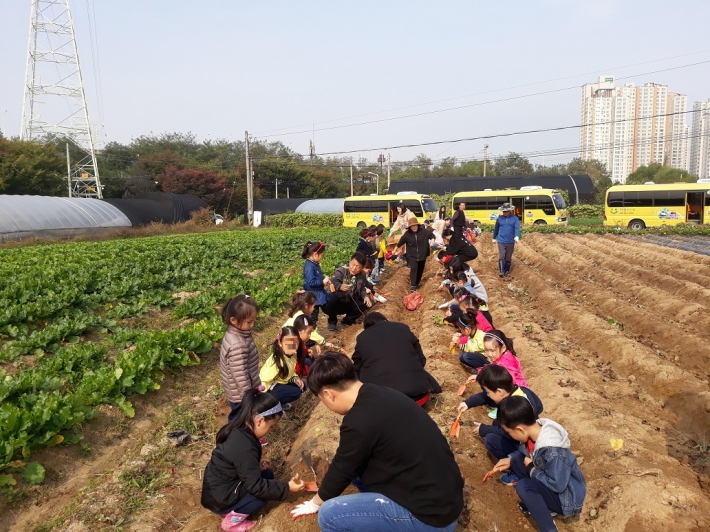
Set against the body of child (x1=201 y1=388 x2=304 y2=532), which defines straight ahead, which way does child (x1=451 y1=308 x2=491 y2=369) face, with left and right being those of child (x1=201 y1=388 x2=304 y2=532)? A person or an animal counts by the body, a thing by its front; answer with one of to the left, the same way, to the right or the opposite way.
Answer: the opposite way

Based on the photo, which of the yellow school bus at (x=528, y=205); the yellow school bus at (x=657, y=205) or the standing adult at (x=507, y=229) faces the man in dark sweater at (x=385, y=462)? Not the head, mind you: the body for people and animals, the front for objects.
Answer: the standing adult

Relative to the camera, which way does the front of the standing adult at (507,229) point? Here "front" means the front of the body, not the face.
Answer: toward the camera

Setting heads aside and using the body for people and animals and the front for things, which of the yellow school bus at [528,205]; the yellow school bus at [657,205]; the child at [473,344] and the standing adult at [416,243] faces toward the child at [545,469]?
the standing adult

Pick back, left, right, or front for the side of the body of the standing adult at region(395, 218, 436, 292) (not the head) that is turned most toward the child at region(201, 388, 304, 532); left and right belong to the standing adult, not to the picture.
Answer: front

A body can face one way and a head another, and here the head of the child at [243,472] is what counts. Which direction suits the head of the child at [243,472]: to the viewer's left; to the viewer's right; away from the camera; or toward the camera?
to the viewer's right

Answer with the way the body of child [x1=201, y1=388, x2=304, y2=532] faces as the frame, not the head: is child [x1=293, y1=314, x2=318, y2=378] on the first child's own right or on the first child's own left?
on the first child's own left

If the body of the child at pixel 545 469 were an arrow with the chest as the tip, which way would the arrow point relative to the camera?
to the viewer's left

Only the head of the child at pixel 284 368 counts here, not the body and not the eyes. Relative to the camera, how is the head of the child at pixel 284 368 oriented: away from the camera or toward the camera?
toward the camera

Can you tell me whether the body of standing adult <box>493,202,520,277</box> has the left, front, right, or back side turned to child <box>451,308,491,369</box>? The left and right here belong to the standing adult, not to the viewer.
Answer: front

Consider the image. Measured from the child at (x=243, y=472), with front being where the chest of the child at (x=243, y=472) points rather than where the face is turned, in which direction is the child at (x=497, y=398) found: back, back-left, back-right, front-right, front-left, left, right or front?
front

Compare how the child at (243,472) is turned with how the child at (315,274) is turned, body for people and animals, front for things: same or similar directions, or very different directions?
same or similar directions

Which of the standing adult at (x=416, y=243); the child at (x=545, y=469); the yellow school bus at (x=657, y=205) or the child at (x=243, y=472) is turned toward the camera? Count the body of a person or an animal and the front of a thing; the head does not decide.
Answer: the standing adult

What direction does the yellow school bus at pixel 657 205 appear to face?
to the viewer's right

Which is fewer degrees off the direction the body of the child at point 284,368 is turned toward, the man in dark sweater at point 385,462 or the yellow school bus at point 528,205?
the man in dark sweater

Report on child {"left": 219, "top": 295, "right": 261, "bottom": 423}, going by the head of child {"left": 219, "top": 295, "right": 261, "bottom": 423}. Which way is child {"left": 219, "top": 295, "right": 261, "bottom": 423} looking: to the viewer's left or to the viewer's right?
to the viewer's right

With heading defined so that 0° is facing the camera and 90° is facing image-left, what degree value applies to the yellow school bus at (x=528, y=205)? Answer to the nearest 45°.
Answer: approximately 270°

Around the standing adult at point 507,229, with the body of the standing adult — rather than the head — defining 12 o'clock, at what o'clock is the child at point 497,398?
The child is roughly at 12 o'clock from the standing adult.

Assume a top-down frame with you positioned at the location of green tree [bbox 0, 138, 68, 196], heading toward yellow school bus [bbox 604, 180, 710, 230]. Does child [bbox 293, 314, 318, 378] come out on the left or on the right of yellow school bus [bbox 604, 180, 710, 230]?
right
